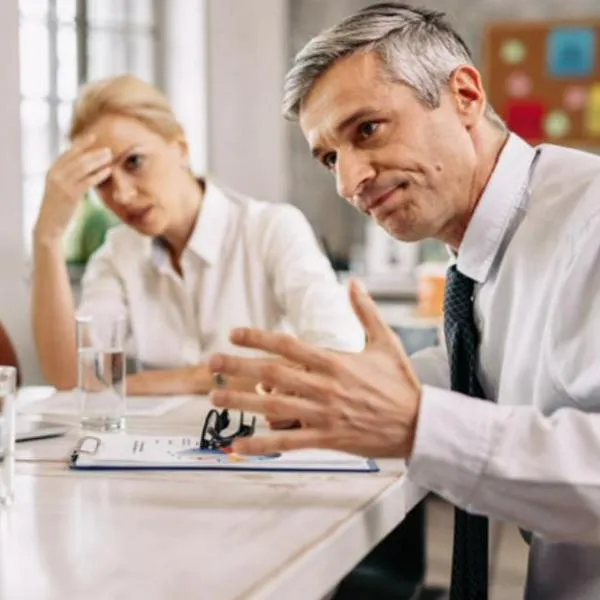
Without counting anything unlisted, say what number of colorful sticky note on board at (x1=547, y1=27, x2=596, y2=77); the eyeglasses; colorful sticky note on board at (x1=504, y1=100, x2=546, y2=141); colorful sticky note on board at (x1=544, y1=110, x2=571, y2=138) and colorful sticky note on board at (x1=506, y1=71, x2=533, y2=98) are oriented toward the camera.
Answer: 4

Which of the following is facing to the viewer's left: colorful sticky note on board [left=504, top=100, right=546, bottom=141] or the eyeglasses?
the eyeglasses

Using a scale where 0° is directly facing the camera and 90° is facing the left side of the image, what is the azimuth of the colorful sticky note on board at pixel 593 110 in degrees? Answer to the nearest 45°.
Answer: approximately 0°

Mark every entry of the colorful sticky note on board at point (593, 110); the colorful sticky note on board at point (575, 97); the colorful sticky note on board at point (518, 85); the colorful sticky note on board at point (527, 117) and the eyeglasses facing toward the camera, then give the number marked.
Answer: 4

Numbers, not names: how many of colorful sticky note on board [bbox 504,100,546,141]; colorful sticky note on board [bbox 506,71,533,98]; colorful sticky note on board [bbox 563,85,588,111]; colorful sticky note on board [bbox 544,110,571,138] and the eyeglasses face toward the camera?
4

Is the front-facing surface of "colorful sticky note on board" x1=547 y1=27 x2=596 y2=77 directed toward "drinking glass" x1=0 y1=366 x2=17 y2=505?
yes
